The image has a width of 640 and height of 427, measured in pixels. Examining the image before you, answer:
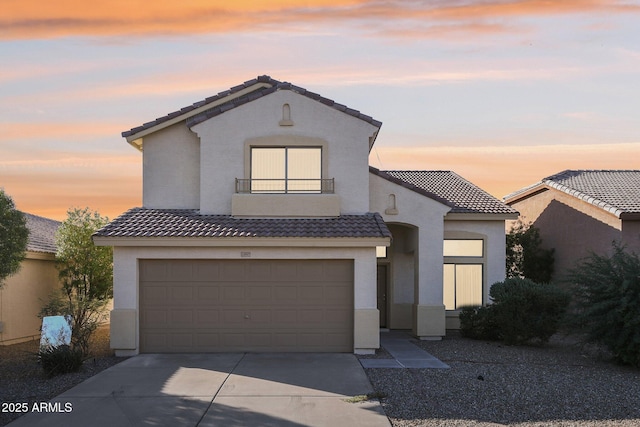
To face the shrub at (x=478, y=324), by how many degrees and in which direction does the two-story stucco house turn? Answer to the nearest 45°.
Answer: approximately 90° to its left

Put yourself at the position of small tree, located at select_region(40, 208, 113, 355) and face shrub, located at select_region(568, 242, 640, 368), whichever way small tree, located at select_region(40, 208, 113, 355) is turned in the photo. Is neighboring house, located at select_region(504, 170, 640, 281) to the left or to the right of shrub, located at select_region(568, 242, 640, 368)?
left

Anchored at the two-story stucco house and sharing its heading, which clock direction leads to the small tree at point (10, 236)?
The small tree is roughly at 3 o'clock from the two-story stucco house.

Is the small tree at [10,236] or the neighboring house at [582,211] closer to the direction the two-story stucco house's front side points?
the small tree

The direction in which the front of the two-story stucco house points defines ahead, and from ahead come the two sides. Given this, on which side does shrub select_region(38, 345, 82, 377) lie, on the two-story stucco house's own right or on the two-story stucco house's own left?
on the two-story stucco house's own right

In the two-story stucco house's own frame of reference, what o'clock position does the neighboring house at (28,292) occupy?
The neighboring house is roughly at 4 o'clock from the two-story stucco house.

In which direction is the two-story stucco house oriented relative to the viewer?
toward the camera

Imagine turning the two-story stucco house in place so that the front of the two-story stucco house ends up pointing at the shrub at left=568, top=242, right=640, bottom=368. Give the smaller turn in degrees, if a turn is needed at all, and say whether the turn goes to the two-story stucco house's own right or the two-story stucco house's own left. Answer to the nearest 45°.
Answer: approximately 90° to the two-story stucco house's own left

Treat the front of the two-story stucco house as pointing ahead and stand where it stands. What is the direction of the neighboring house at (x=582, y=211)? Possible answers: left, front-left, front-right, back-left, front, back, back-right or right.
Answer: back-left

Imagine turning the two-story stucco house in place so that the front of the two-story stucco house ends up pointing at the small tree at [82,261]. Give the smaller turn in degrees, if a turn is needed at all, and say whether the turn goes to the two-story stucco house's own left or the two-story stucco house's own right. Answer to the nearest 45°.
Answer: approximately 45° to the two-story stucco house's own right

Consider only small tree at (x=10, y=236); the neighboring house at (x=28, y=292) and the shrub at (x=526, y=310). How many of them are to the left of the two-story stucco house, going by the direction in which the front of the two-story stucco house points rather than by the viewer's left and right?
1
